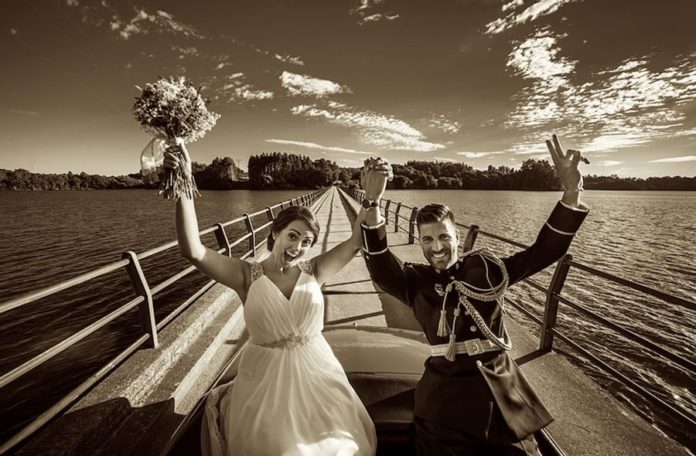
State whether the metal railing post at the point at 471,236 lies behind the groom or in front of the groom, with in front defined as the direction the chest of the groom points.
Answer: behind

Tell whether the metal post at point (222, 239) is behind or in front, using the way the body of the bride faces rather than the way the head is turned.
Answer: behind

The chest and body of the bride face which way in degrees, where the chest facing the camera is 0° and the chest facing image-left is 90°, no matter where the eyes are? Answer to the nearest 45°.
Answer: approximately 0°

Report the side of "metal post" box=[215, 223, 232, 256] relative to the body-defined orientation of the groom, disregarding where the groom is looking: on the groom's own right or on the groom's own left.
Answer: on the groom's own right

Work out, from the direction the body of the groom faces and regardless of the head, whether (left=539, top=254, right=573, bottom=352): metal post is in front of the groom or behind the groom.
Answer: behind

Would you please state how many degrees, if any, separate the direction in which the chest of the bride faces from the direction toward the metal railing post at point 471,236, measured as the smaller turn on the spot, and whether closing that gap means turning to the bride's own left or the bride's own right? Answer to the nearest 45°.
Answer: approximately 135° to the bride's own left

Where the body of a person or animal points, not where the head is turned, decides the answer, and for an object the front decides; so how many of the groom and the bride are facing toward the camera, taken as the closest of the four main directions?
2

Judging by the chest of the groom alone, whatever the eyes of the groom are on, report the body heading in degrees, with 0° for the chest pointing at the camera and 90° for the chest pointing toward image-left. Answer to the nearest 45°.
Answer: approximately 0°
